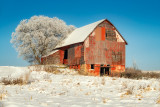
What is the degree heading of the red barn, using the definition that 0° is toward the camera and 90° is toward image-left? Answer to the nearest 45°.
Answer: approximately 315°

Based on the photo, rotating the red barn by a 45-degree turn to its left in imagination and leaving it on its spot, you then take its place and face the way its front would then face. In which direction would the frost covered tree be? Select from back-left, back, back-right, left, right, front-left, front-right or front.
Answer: back-left
